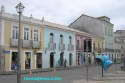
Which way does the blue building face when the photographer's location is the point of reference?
facing the viewer and to the right of the viewer
